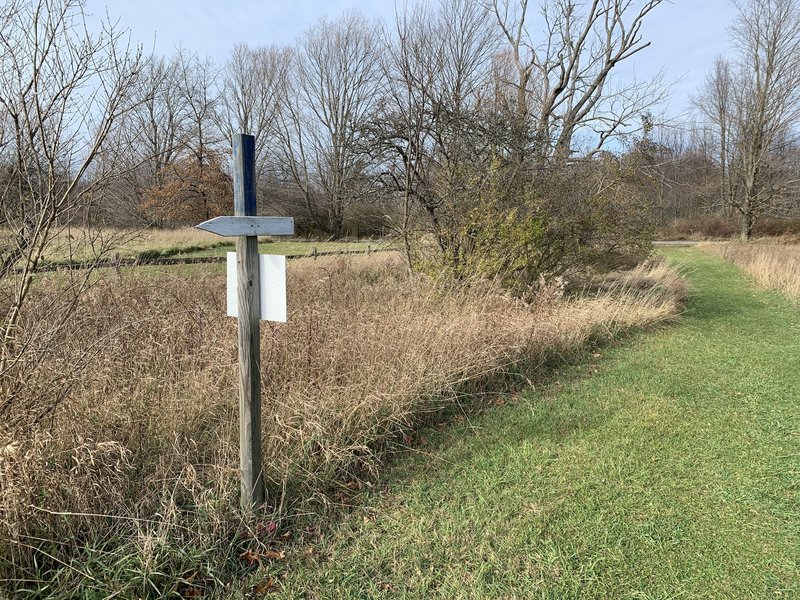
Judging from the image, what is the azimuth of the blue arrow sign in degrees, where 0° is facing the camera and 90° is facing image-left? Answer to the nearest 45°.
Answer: approximately 0°
